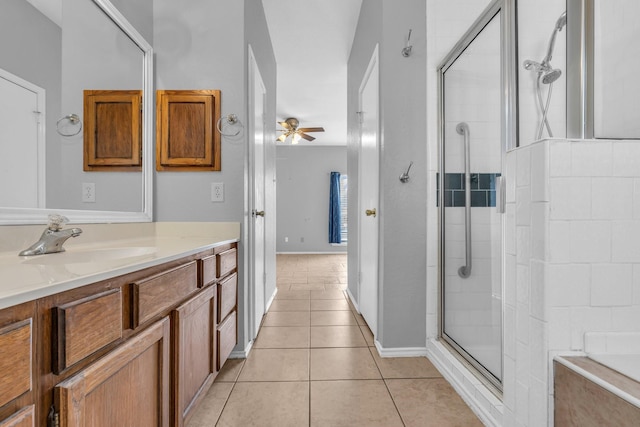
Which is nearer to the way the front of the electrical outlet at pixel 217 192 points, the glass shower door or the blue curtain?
the glass shower door

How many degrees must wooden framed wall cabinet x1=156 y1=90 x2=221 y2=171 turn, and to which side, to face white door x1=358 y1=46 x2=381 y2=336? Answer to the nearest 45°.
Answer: approximately 90° to its left

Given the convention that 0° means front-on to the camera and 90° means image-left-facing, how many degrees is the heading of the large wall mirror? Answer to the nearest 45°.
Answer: approximately 315°

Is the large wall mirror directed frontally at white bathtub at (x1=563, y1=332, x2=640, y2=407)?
yes

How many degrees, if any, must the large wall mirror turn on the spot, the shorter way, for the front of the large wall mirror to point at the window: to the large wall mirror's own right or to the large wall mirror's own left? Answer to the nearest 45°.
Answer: approximately 90° to the large wall mirror's own left

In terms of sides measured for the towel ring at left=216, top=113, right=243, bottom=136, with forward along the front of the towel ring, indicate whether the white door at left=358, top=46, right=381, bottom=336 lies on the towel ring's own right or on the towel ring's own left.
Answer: on the towel ring's own left

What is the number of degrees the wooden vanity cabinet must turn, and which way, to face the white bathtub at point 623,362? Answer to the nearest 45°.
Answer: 0° — it already faces it

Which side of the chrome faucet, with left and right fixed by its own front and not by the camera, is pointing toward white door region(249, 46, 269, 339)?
left
